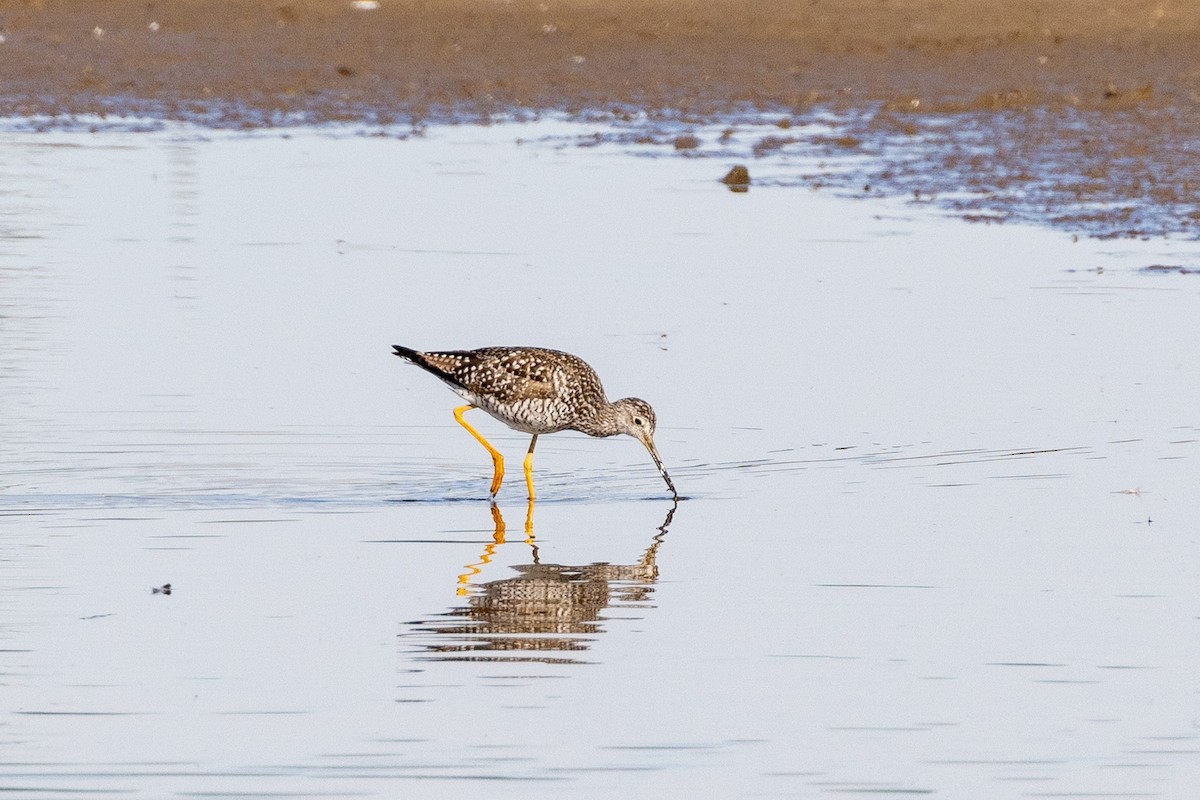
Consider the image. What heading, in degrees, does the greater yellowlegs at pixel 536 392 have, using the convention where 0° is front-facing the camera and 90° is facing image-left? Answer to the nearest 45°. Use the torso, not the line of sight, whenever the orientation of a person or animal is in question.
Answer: approximately 270°

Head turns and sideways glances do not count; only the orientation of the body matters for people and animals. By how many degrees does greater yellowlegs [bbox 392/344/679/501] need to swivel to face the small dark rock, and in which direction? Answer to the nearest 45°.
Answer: approximately 90° to its left
